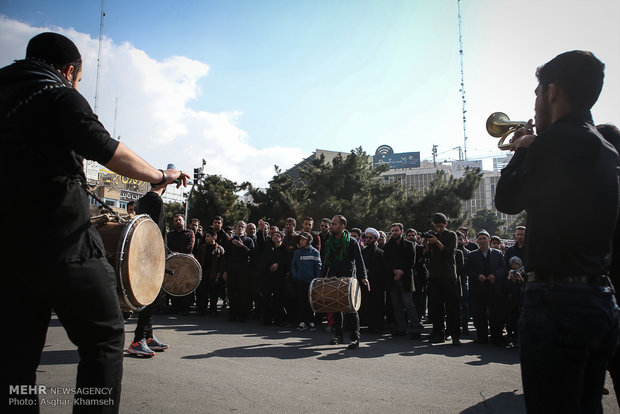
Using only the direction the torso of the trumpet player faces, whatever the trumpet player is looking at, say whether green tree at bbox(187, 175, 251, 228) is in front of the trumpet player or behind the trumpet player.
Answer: in front

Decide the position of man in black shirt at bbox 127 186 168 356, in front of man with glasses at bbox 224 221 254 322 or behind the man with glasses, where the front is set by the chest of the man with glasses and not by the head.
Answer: in front

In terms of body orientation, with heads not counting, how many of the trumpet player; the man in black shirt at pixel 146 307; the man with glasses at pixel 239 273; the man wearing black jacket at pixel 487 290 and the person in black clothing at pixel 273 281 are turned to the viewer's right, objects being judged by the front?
1

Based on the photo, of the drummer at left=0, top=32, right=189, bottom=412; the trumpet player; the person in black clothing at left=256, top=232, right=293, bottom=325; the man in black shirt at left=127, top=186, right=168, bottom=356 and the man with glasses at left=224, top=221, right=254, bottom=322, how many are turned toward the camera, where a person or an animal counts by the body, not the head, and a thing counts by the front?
2

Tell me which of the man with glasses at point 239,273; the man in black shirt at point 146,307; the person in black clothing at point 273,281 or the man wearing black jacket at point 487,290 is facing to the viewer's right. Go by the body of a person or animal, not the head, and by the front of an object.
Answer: the man in black shirt

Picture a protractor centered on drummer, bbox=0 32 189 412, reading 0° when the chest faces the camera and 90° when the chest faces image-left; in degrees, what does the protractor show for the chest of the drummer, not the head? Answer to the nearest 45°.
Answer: approximately 225°

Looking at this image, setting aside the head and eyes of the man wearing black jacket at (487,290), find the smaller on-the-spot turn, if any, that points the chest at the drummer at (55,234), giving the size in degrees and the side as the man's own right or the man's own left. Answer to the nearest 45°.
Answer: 0° — they already face them

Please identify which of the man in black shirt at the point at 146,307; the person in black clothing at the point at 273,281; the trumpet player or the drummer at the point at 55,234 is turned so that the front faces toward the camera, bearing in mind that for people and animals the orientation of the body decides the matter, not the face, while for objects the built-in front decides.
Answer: the person in black clothing

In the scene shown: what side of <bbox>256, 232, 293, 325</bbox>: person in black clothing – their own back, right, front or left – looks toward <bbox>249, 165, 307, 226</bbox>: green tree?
back

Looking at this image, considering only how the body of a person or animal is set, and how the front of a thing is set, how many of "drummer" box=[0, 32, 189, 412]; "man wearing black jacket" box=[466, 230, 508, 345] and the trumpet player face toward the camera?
1

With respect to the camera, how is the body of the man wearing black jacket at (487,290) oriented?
toward the camera

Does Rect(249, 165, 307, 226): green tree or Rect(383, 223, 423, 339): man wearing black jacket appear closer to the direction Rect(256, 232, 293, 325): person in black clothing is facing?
the man wearing black jacket

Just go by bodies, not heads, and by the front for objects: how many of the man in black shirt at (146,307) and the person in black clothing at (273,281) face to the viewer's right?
1

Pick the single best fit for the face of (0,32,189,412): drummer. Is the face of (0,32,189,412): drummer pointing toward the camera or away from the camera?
away from the camera

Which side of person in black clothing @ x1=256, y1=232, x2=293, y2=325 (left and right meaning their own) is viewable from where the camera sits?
front
